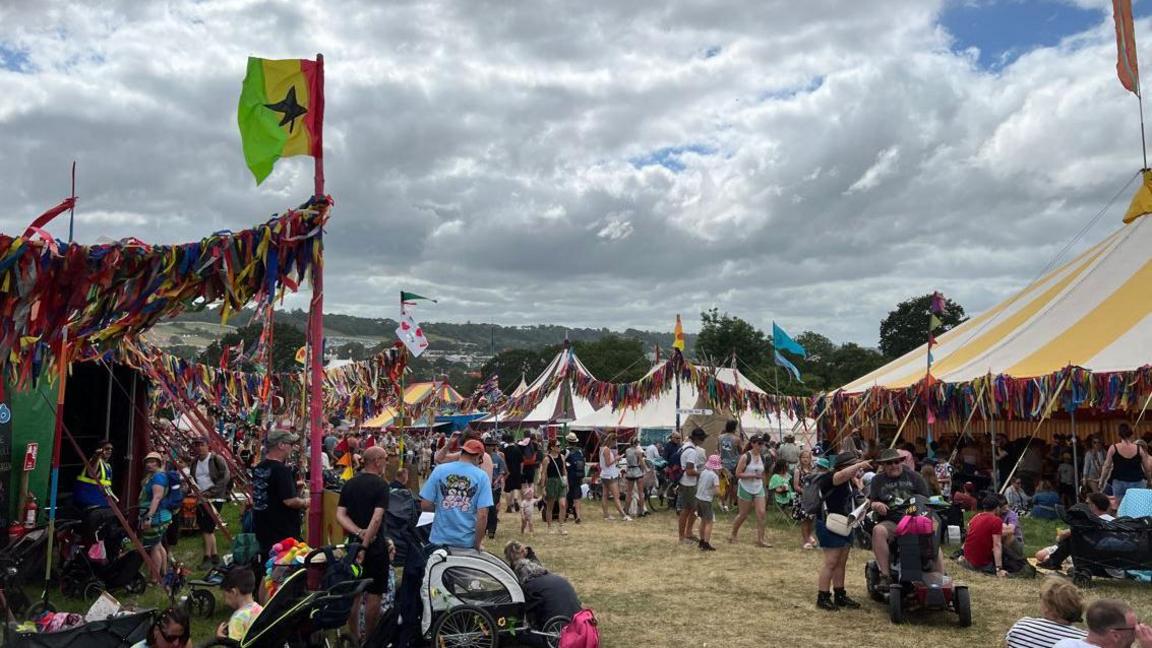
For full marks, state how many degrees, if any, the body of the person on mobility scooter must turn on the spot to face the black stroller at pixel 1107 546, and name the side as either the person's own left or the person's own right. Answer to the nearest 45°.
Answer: approximately 135° to the person's own left

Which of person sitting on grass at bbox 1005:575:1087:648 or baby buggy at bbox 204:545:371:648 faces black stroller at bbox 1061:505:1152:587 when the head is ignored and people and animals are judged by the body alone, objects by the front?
the person sitting on grass

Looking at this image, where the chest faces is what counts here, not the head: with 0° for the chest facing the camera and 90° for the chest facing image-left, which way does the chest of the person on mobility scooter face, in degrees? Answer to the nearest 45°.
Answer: approximately 0°

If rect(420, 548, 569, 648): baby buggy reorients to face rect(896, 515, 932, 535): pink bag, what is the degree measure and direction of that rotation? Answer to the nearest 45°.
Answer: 0° — it already faces it

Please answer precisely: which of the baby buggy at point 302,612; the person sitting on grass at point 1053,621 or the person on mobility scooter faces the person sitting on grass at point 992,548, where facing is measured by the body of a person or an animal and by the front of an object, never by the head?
the person sitting on grass at point 1053,621

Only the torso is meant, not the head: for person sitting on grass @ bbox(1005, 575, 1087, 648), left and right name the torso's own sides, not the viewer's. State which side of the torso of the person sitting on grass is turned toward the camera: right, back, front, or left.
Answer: back

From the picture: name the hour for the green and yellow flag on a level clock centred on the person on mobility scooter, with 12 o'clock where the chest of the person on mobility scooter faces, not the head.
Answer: The green and yellow flag is roughly at 2 o'clock from the person on mobility scooter.

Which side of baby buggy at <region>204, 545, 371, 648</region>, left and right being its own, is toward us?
left

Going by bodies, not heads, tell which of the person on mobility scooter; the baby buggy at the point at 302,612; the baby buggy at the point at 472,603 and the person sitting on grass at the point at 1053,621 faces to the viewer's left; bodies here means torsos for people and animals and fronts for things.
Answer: the baby buggy at the point at 302,612
